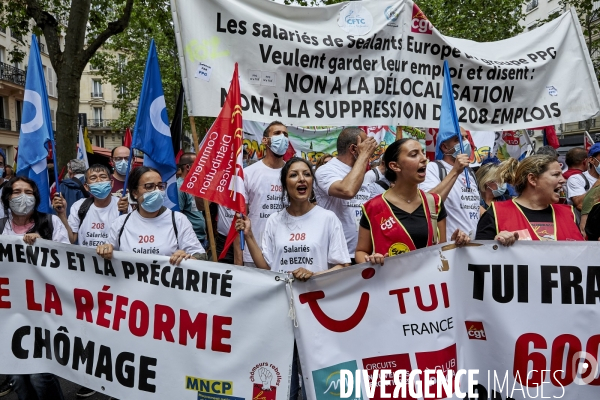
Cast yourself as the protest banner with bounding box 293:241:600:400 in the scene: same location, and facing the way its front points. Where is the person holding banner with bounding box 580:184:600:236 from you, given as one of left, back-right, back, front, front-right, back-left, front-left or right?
back-left

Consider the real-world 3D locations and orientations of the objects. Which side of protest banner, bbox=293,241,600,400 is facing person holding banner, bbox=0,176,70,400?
right

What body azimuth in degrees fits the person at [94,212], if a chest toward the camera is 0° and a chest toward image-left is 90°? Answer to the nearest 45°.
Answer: approximately 0°

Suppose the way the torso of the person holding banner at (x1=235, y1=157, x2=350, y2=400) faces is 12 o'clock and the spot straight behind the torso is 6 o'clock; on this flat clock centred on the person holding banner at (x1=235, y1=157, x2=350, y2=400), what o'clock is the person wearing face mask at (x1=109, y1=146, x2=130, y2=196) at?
the person wearing face mask at (x1=109, y1=146, x2=130, y2=196) is roughly at 5 o'clock from the person holding banner at (x1=235, y1=157, x2=350, y2=400).

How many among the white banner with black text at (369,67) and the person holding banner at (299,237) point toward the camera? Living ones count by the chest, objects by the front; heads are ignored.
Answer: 2

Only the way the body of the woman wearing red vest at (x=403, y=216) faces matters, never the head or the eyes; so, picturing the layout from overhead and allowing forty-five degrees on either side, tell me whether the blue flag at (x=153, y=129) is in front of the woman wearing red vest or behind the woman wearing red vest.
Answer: behind

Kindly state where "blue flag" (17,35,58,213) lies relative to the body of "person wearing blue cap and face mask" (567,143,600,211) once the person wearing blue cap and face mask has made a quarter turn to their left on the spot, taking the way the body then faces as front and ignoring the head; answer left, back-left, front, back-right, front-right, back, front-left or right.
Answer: back

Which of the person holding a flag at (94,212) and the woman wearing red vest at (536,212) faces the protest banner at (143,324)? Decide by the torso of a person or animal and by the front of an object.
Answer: the person holding a flag

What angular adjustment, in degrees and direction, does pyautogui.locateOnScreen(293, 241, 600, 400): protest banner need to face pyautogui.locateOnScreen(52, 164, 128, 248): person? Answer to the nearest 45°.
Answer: approximately 90° to its right

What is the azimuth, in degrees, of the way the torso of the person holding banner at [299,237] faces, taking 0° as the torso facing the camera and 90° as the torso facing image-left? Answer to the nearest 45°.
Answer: approximately 0°
